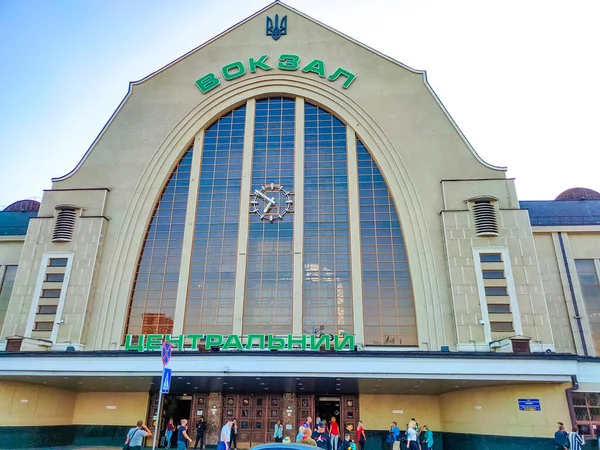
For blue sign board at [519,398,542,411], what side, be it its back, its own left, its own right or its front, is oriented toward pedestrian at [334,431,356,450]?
right

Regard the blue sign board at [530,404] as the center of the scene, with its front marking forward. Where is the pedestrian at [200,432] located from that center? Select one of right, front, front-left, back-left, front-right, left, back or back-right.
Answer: right

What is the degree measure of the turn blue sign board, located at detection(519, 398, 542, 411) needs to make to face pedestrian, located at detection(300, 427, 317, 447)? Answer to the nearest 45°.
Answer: approximately 45° to its right

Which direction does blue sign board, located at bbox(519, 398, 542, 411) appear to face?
toward the camera

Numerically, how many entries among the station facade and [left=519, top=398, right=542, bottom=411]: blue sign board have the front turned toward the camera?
2

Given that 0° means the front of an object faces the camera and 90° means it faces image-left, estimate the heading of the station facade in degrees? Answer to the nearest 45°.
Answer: approximately 0°

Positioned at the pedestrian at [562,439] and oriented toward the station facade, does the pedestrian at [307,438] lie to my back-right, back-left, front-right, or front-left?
front-left

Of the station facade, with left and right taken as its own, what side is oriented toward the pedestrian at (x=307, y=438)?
front
